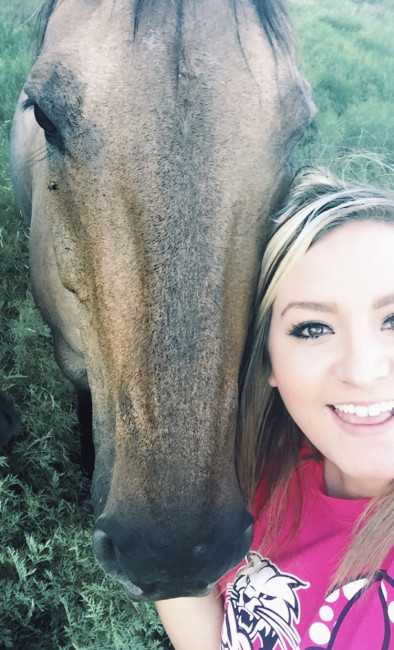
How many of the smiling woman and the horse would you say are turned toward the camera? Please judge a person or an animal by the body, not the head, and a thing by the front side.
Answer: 2

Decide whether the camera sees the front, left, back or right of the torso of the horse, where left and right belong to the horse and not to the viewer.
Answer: front

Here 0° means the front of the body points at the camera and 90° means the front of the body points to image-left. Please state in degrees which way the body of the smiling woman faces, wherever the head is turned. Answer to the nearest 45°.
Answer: approximately 0°
